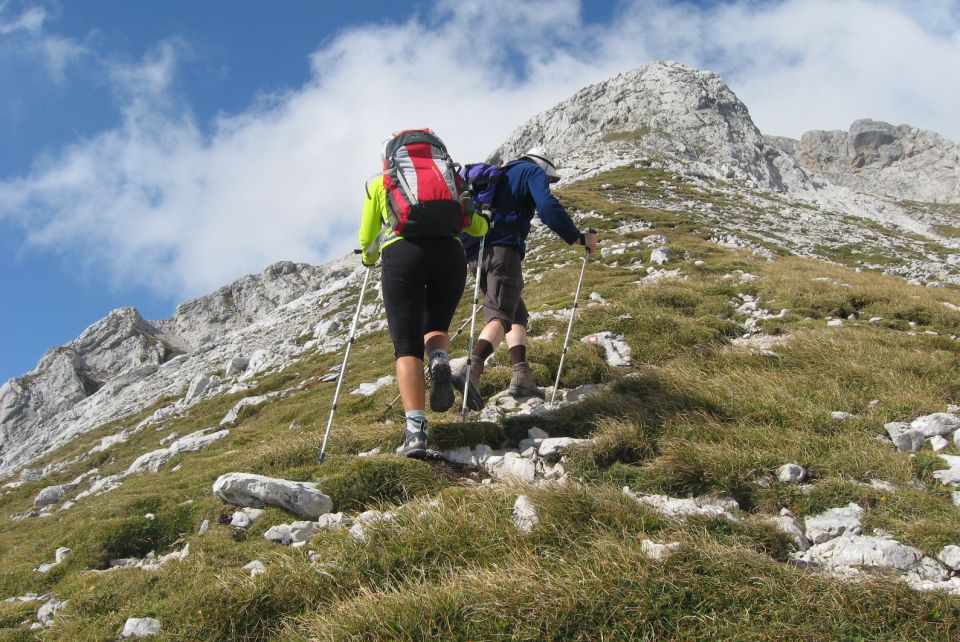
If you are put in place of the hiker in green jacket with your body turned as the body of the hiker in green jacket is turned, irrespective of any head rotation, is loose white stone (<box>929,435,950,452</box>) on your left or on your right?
on your right

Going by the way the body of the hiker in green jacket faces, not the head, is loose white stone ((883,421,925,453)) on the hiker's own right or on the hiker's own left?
on the hiker's own right

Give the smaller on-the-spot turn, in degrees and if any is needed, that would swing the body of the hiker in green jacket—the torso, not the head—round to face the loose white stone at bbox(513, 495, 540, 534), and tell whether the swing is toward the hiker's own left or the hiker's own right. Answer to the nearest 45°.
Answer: approximately 180°

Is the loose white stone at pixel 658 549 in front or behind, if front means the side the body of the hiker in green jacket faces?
behind

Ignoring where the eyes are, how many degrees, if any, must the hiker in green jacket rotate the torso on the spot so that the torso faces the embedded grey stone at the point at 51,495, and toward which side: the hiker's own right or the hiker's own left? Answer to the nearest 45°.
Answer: approximately 45° to the hiker's own left

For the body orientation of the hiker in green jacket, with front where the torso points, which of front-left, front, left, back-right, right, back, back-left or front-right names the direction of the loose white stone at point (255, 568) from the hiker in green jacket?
back-left

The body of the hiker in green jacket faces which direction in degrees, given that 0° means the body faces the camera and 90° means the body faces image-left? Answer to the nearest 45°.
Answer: approximately 180°

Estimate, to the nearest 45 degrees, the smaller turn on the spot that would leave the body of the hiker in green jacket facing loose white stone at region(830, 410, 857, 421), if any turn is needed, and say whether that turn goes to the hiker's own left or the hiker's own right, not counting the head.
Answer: approximately 90° to the hiker's own right

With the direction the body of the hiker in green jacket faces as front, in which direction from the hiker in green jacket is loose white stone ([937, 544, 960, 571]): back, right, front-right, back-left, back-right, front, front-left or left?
back-right
